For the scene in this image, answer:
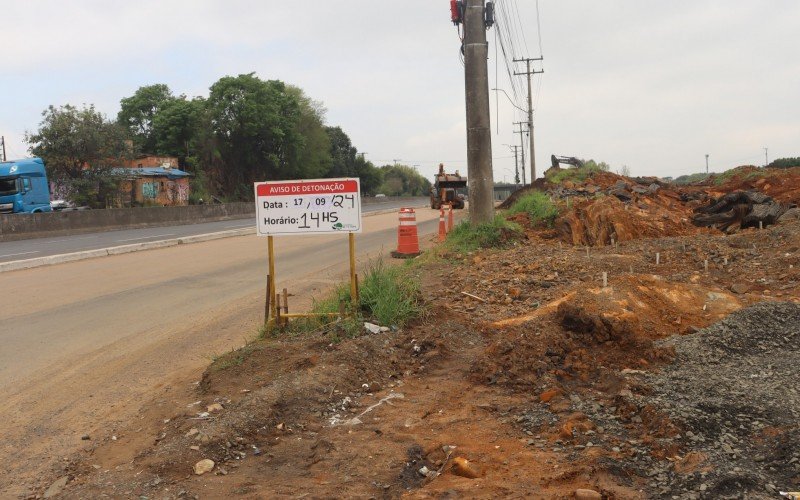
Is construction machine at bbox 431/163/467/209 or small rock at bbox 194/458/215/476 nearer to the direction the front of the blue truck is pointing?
the small rock

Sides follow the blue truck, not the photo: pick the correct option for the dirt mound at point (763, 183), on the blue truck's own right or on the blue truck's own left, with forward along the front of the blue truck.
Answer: on the blue truck's own left

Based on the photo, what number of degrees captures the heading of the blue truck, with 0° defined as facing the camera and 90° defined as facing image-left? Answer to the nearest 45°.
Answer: approximately 45°

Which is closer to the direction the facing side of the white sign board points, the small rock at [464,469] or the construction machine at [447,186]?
the small rock

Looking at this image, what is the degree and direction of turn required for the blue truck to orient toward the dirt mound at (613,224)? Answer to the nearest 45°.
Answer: approximately 90° to its left

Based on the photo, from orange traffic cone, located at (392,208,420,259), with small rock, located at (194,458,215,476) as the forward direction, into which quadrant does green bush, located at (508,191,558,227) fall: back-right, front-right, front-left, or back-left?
back-left

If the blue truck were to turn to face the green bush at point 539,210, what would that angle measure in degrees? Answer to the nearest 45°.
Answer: approximately 90° to its left

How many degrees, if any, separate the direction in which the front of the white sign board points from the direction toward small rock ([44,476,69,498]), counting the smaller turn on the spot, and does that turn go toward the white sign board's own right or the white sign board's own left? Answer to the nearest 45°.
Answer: approximately 45° to the white sign board's own right

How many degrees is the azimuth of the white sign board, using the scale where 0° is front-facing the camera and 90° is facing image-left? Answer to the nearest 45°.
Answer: approximately 0°

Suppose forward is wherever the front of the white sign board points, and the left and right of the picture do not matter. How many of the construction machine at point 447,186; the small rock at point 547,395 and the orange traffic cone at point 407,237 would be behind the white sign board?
2

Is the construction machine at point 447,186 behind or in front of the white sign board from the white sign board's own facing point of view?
behind
